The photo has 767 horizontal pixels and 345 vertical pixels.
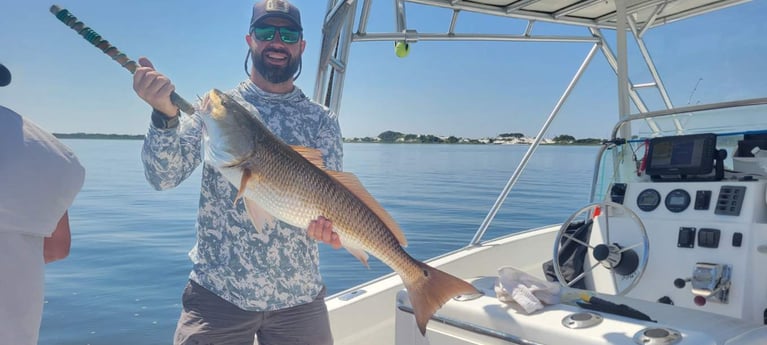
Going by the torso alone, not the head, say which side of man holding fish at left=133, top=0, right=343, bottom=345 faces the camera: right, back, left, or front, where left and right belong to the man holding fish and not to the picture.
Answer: front

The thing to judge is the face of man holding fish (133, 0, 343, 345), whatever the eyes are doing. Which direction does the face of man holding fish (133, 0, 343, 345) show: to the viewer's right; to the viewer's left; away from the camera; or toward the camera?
toward the camera

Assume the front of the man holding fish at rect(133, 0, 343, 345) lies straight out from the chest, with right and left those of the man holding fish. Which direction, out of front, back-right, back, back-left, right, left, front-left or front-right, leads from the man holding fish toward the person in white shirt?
front-right
